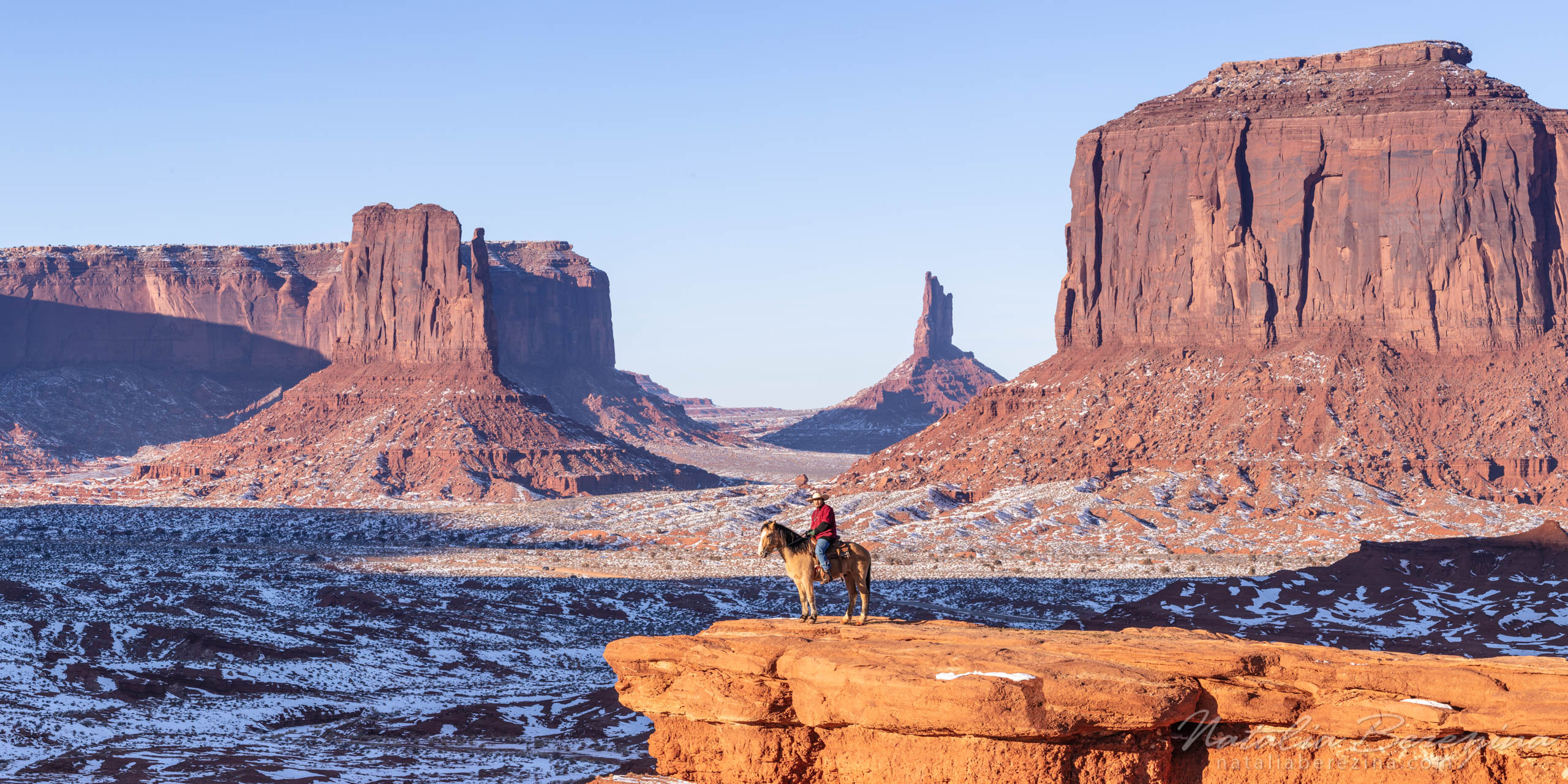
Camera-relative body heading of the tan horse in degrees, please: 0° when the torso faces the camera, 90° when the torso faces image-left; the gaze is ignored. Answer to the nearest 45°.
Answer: approximately 90°

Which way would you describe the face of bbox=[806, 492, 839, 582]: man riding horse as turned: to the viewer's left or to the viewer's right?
to the viewer's left
